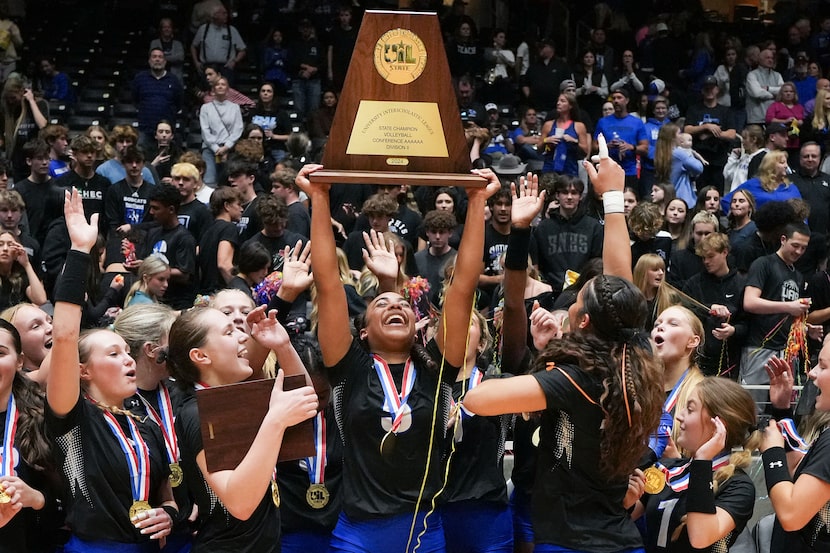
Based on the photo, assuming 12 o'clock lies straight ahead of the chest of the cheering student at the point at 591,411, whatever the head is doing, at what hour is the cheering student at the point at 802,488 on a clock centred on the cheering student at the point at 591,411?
the cheering student at the point at 802,488 is roughly at 4 o'clock from the cheering student at the point at 591,411.

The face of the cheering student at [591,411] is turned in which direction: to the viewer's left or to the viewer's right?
to the viewer's left

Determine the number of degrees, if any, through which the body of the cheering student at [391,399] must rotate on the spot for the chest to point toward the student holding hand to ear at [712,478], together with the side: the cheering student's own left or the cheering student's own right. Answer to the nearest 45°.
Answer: approximately 90° to the cheering student's own left

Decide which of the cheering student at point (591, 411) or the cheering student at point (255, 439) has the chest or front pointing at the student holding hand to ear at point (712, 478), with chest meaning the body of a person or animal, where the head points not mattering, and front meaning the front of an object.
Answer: the cheering student at point (255, 439)

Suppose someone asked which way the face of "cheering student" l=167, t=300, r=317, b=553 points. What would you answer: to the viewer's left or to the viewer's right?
to the viewer's right

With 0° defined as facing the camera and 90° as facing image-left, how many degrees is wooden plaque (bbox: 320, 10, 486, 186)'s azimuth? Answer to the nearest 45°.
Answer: approximately 0°

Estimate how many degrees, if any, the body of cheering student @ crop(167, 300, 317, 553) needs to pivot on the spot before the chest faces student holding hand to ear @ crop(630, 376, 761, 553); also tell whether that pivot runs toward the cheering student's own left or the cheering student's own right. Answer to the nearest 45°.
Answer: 0° — they already face them
